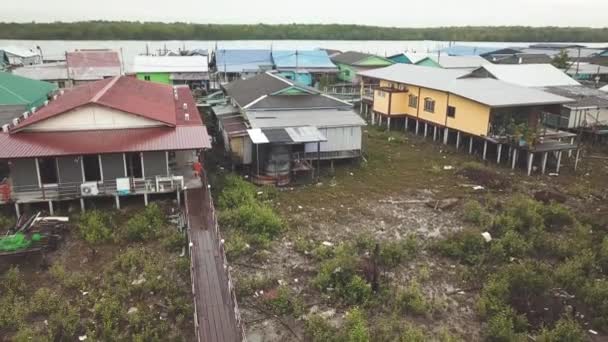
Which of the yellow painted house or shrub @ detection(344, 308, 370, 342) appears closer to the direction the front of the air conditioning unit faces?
the shrub

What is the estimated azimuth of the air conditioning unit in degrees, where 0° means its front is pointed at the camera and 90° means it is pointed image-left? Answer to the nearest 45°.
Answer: approximately 0°

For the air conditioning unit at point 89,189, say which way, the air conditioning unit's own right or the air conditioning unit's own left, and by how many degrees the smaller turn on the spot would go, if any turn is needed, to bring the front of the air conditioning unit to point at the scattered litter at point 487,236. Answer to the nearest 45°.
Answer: approximately 45° to the air conditioning unit's own left

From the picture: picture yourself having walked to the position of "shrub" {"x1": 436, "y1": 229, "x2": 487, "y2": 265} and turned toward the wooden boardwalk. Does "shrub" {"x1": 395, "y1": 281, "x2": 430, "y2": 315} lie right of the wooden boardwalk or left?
left

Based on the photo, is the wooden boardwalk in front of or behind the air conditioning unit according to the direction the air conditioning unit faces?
in front

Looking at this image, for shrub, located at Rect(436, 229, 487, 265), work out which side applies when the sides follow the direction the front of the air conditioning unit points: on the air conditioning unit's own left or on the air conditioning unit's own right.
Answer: on the air conditioning unit's own left

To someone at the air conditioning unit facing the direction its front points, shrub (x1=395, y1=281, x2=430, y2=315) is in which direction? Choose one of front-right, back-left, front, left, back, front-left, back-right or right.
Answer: front-left

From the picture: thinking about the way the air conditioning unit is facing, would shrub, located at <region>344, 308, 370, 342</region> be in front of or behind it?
in front

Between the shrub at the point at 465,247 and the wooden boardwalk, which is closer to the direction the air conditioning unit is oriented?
the wooden boardwalk

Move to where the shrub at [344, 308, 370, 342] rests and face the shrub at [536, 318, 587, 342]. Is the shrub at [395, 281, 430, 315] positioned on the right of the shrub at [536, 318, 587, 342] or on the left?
left

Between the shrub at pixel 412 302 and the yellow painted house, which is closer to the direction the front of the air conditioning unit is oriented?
the shrub

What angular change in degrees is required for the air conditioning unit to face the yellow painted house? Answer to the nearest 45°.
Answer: approximately 90° to its left
